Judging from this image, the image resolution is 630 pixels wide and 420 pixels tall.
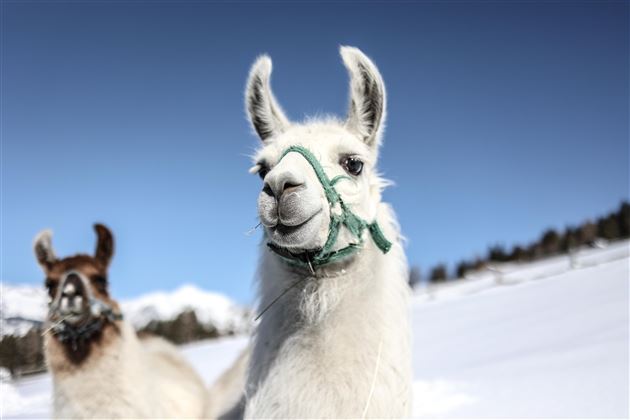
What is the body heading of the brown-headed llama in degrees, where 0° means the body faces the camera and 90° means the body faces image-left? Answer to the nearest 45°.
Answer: approximately 45°
